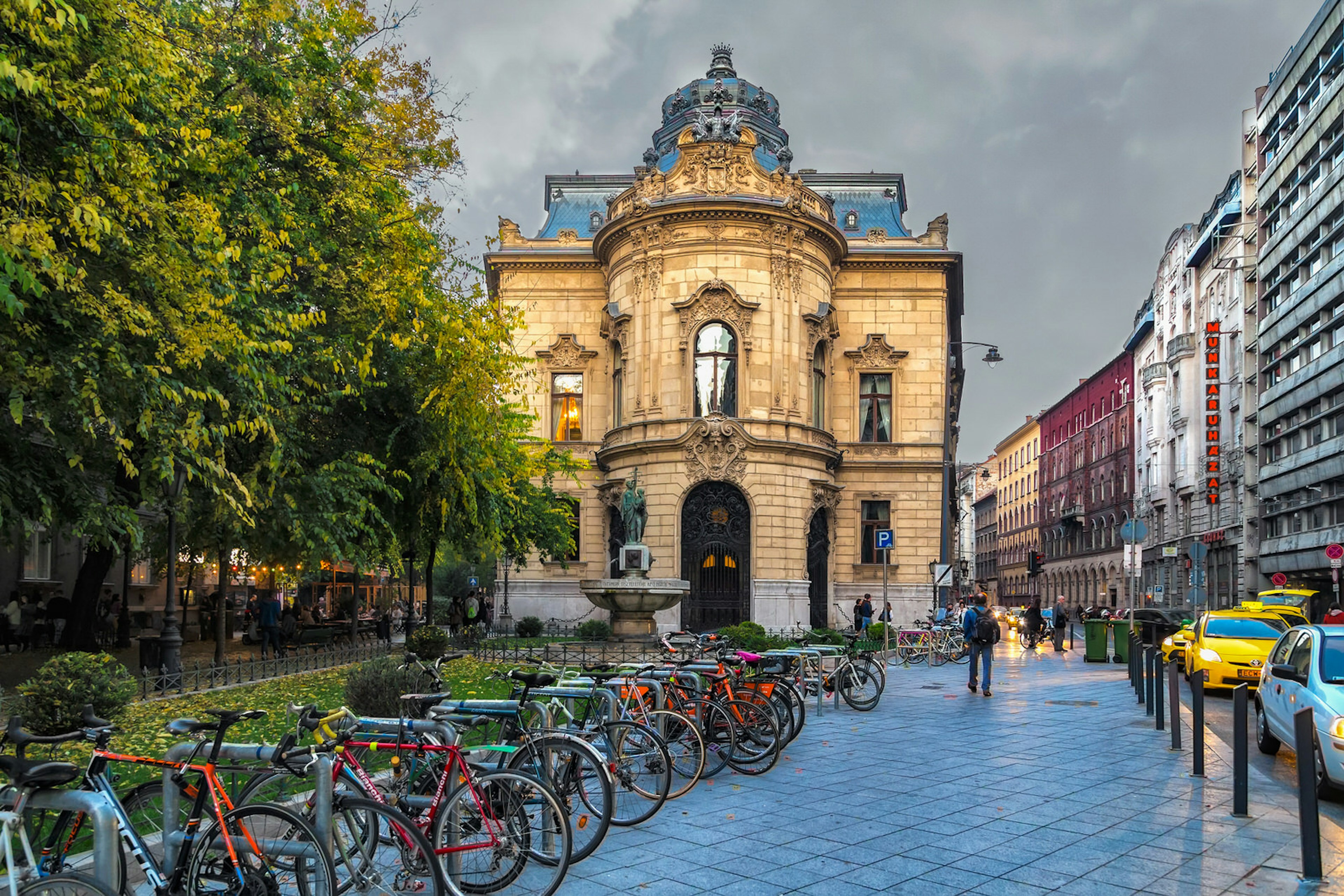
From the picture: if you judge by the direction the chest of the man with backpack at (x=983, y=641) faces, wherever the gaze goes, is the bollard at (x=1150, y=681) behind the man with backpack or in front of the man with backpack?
behind

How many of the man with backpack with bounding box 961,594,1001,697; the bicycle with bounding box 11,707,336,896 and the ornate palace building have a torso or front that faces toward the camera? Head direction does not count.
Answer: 1

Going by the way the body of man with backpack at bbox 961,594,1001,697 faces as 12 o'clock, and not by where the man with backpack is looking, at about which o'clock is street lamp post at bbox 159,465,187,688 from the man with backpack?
The street lamp post is roughly at 8 o'clock from the man with backpack.

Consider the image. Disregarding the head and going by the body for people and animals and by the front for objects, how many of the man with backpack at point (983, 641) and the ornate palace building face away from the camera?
1

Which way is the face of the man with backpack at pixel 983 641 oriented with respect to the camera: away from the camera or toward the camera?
away from the camera

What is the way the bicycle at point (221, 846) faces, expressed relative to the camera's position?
facing away from the viewer and to the left of the viewer

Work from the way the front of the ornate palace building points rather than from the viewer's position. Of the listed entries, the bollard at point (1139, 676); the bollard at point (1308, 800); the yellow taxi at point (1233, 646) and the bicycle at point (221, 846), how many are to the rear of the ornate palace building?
0

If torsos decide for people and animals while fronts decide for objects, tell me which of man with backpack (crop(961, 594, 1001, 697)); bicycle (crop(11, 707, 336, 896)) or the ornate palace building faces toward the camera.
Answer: the ornate palace building

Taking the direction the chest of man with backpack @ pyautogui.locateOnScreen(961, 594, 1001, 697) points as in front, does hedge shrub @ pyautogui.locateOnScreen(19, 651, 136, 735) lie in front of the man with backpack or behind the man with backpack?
behind

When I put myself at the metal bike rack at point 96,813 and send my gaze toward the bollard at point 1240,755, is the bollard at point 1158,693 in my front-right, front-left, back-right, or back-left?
front-left

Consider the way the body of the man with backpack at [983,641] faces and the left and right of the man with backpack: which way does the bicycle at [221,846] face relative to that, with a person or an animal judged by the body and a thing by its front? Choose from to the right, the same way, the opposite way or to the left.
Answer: to the left

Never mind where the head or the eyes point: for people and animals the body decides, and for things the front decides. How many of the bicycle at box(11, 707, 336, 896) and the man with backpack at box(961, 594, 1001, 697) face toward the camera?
0

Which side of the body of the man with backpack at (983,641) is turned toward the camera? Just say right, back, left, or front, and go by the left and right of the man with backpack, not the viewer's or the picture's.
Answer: back

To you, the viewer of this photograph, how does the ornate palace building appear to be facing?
facing the viewer
